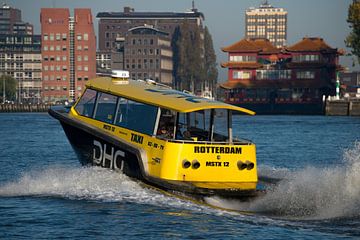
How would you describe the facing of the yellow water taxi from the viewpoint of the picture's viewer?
facing away from the viewer and to the left of the viewer
